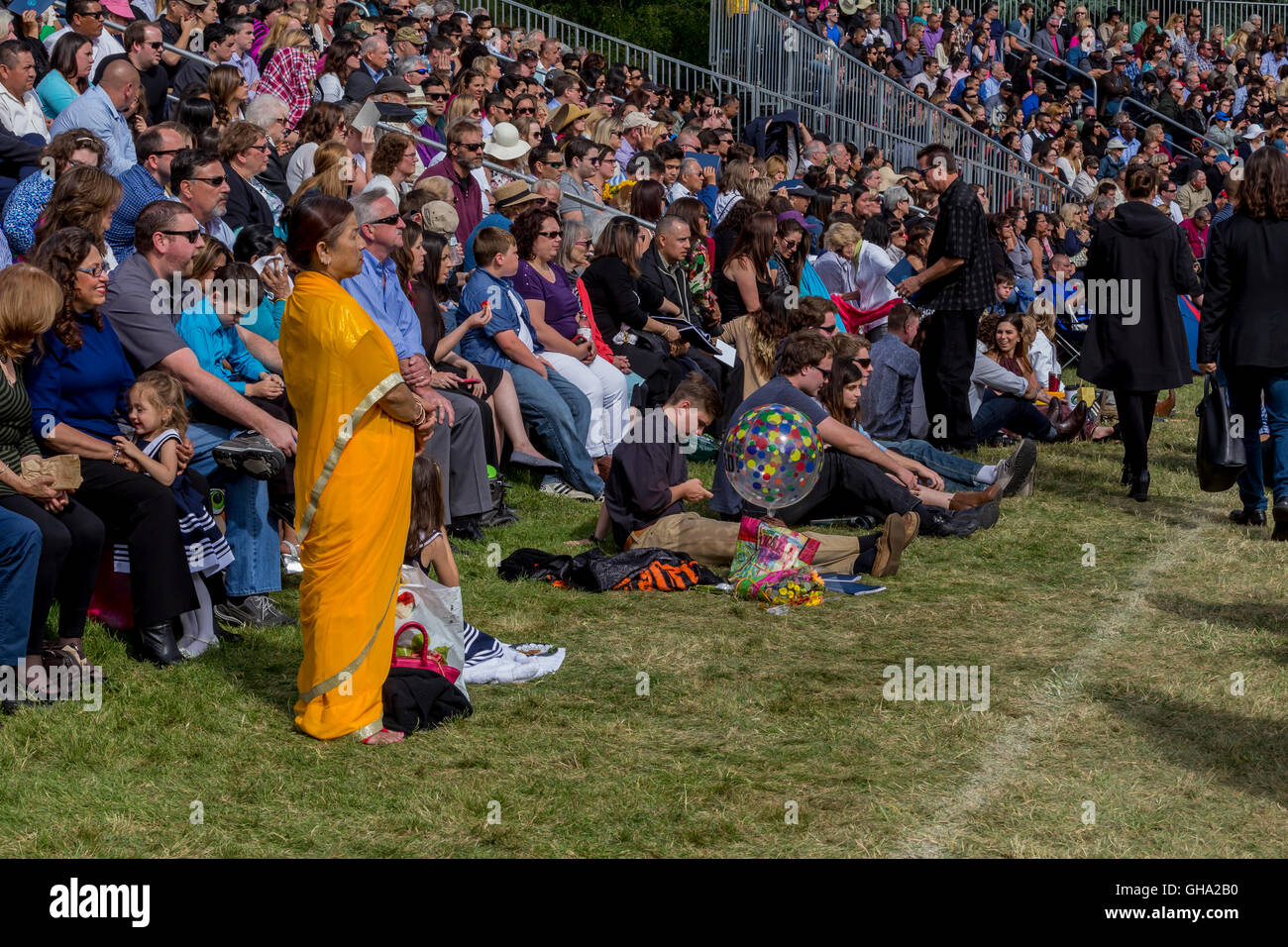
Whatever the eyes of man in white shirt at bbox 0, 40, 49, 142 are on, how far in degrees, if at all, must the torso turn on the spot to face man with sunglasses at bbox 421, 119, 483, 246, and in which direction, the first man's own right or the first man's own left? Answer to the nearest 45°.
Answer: approximately 90° to the first man's own left

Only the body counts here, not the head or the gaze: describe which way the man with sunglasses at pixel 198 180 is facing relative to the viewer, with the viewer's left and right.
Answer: facing to the right of the viewer

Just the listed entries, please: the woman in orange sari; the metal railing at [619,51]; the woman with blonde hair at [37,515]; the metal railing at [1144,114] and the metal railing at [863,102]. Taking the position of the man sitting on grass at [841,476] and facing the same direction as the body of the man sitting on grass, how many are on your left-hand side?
3

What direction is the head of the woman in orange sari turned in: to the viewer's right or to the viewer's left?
to the viewer's right

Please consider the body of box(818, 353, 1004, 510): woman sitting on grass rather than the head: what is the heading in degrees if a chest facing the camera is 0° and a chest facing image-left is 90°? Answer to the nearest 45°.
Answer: approximately 270°

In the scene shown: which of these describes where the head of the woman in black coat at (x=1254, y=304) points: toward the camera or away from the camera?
away from the camera

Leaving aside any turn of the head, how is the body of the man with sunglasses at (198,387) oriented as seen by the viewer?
to the viewer's right

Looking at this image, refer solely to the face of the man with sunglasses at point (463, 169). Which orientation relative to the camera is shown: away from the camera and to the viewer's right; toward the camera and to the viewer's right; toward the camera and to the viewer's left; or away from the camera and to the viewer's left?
toward the camera and to the viewer's right

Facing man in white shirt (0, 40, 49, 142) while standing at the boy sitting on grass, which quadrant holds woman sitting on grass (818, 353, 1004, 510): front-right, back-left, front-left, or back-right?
back-right

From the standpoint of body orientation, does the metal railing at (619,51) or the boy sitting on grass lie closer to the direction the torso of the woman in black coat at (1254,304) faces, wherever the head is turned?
the metal railing

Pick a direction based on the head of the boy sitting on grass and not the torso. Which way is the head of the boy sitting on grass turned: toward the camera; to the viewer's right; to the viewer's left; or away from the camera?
to the viewer's right

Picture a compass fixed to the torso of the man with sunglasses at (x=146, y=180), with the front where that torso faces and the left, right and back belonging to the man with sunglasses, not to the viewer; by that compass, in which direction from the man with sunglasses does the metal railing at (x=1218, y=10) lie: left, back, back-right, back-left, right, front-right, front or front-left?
front-left

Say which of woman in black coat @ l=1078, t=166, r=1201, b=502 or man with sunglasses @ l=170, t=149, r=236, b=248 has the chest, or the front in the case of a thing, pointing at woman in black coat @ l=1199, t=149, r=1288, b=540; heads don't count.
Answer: the man with sunglasses

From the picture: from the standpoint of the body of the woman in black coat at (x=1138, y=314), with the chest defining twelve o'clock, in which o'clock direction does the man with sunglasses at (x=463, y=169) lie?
The man with sunglasses is roughly at 9 o'clock from the woman in black coat.

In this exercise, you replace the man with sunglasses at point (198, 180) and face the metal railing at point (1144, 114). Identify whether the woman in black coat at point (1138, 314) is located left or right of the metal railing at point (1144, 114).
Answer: right

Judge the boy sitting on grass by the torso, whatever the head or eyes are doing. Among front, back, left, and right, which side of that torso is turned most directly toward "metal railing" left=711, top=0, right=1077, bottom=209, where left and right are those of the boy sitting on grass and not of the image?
left

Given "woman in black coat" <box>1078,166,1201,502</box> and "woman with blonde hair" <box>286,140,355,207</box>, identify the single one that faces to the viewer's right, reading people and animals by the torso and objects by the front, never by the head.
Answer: the woman with blonde hair

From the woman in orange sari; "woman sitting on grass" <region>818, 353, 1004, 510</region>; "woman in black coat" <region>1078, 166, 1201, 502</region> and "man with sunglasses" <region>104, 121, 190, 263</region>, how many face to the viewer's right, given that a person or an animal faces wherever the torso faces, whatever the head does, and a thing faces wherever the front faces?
3

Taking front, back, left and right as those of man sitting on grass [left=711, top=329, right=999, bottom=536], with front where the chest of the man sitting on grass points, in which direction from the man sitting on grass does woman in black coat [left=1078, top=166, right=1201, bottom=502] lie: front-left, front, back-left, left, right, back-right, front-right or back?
front-left

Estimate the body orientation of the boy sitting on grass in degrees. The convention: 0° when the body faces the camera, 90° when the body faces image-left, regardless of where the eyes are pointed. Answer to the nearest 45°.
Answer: approximately 270°

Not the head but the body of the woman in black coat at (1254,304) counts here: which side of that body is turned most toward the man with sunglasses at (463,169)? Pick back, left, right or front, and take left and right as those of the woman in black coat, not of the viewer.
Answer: left
